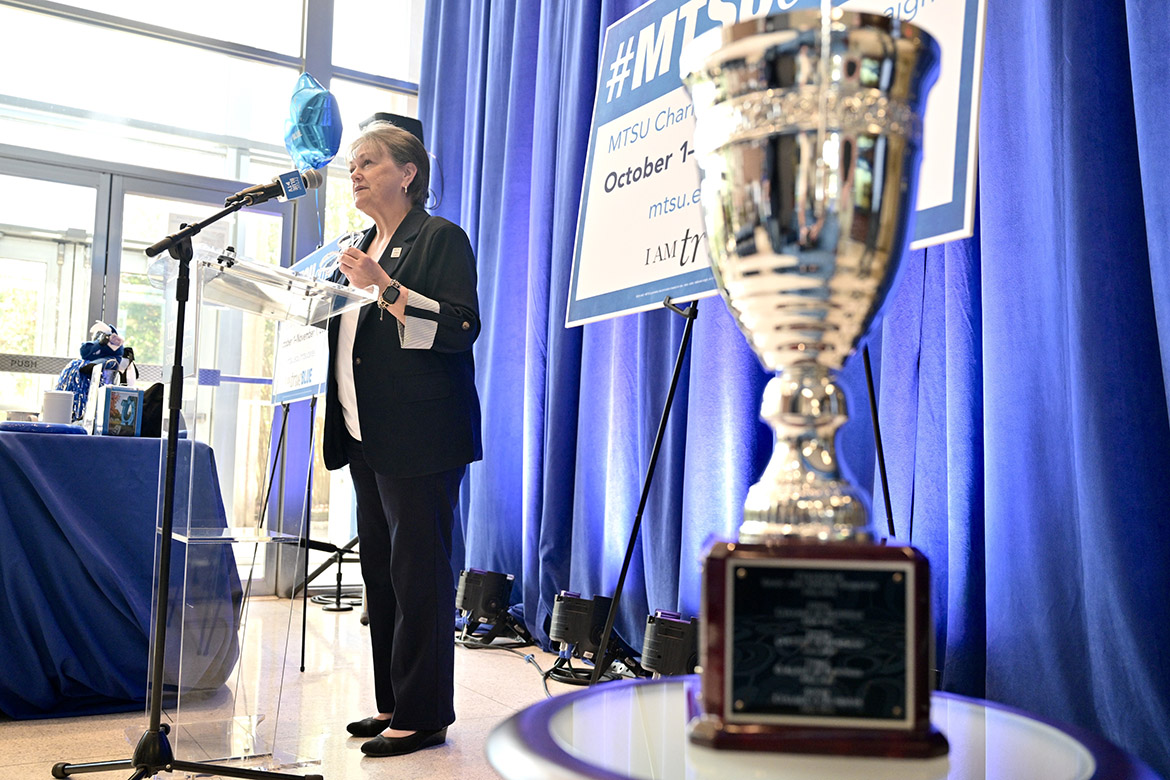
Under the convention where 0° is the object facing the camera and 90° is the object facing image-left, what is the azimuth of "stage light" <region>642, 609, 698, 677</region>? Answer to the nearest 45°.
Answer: approximately 225°

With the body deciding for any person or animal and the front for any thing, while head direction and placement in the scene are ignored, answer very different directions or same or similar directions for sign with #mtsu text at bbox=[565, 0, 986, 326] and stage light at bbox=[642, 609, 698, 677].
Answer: very different directions

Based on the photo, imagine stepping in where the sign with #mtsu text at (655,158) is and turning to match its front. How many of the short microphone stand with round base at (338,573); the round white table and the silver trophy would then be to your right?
1

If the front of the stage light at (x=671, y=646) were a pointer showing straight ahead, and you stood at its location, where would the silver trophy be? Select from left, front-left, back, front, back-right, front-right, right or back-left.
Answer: back-right

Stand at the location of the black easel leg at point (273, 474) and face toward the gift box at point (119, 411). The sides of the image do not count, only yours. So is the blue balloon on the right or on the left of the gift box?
right

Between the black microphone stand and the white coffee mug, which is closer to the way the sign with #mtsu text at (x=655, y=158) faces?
the black microphone stand

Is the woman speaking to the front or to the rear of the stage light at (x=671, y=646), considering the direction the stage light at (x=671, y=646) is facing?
to the rear

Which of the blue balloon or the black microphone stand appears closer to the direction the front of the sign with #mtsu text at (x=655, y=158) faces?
the black microphone stand

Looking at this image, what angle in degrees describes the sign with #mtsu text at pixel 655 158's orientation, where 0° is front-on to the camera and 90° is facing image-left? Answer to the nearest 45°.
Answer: approximately 45°

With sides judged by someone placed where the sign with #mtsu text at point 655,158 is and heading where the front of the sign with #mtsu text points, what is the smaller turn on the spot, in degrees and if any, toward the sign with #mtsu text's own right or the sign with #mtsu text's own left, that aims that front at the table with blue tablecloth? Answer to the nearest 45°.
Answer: approximately 45° to the sign with #mtsu text's own right
